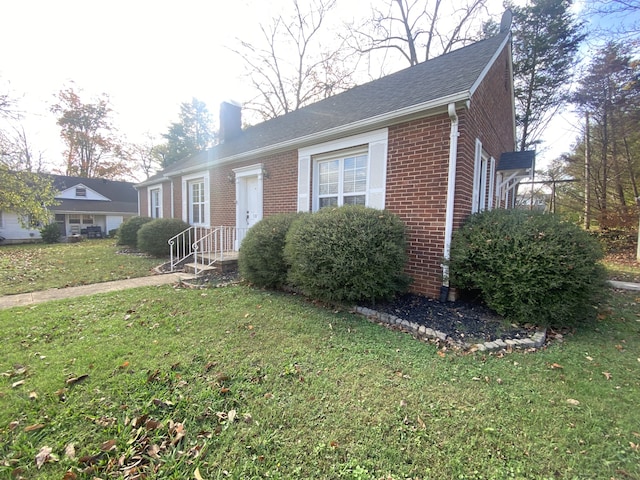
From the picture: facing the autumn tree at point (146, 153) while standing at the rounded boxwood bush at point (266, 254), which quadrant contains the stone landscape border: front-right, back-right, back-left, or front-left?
back-right

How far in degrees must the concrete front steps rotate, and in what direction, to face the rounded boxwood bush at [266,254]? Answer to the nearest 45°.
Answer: approximately 90° to its left

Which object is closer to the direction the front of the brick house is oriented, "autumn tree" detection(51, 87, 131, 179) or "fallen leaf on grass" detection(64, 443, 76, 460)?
the fallen leaf on grass

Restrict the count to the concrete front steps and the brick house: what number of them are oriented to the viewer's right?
0

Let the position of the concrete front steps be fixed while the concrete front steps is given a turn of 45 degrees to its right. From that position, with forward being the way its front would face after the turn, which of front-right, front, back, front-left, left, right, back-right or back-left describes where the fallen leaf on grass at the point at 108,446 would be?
left

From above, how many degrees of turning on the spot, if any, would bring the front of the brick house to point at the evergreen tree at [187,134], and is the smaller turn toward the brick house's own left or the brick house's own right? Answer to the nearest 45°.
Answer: approximately 90° to the brick house's own right

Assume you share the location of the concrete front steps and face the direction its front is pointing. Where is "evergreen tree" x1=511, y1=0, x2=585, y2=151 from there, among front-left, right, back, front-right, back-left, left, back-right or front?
back-left

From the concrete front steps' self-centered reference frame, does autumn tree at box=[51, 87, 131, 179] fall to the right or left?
on its right

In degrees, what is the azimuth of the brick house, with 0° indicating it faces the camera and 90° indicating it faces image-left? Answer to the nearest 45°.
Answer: approximately 45°

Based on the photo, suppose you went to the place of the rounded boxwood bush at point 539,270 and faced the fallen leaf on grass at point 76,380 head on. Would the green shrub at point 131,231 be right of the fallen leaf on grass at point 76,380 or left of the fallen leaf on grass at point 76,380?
right

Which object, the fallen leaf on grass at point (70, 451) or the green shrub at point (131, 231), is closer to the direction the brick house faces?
the fallen leaf on grass

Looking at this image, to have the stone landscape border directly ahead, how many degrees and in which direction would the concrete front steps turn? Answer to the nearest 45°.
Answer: approximately 90° to its left

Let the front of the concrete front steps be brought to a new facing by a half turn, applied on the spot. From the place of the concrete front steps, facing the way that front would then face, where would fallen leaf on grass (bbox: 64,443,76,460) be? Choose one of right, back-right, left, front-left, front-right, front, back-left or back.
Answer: back-right
